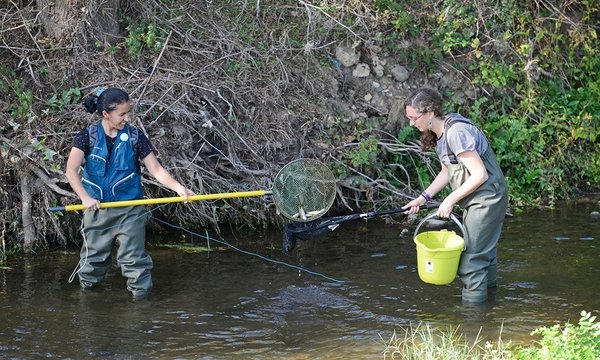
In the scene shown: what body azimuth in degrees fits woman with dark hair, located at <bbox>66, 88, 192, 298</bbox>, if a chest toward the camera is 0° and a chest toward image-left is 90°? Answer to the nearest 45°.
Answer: approximately 0°

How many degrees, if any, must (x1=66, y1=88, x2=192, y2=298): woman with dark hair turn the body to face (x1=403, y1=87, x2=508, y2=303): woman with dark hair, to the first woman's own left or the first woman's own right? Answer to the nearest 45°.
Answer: approximately 90° to the first woman's own left

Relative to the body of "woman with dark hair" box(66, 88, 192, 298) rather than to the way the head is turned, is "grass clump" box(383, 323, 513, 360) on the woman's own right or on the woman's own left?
on the woman's own left

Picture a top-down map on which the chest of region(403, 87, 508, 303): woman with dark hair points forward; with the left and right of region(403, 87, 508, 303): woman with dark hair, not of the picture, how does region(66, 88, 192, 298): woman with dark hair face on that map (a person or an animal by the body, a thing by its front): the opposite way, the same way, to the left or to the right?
to the left

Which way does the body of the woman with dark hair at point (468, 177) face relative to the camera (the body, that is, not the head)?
to the viewer's left

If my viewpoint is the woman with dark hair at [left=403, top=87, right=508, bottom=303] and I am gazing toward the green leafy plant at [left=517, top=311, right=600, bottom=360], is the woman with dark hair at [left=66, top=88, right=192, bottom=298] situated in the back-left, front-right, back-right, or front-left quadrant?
back-right

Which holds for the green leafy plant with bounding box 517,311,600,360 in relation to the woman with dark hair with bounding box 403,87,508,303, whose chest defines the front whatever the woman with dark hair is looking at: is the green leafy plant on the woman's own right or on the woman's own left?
on the woman's own left

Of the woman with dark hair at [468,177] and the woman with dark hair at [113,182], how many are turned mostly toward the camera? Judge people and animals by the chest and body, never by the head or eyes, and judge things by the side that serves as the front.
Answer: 1

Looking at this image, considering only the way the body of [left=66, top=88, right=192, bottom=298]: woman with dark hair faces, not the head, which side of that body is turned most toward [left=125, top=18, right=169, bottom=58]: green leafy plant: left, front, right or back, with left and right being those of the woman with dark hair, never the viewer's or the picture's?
back
